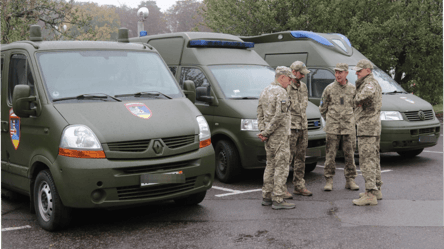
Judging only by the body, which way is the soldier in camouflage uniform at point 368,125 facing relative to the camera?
to the viewer's left

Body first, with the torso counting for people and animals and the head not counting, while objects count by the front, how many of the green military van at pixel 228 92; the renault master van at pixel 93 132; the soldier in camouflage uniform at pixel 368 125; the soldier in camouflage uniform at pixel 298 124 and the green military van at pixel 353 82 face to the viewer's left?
1

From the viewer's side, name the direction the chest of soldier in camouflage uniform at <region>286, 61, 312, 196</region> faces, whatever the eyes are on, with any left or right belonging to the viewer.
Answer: facing the viewer and to the right of the viewer

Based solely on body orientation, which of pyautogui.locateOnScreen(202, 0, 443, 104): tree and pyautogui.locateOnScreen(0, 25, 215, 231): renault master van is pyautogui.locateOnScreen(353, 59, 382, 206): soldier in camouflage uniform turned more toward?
the renault master van

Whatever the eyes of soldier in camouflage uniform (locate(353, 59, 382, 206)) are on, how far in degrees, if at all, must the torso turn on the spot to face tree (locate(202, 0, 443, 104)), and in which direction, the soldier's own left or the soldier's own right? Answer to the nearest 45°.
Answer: approximately 90° to the soldier's own right

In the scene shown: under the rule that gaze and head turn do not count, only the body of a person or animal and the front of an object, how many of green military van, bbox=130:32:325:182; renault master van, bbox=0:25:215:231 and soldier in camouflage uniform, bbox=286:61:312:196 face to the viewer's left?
0

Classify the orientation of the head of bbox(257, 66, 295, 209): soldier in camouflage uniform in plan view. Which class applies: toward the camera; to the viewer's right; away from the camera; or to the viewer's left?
to the viewer's right

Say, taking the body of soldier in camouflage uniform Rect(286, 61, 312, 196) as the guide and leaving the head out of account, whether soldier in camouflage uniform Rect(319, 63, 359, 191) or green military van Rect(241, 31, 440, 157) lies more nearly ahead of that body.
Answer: the soldier in camouflage uniform

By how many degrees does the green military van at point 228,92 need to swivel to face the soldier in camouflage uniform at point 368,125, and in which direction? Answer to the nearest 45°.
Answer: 0° — it already faces them

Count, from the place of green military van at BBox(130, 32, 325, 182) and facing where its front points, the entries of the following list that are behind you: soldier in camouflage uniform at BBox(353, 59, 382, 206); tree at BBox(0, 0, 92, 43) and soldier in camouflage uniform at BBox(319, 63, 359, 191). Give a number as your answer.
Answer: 1
